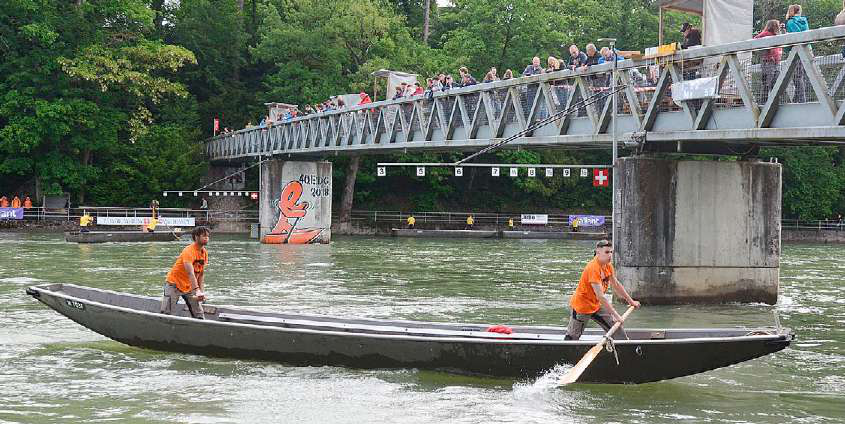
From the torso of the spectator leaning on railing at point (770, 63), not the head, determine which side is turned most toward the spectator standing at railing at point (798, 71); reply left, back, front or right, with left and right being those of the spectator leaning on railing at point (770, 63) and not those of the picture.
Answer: right

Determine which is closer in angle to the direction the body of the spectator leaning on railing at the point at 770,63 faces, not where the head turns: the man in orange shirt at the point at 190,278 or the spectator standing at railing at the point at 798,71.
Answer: the man in orange shirt

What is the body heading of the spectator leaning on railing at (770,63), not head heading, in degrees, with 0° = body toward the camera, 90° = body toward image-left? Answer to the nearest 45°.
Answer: approximately 45°

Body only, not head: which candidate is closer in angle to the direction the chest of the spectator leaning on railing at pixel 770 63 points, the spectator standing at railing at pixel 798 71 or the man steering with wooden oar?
the man steering with wooden oar

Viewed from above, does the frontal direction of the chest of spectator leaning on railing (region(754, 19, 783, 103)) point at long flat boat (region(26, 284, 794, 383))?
yes

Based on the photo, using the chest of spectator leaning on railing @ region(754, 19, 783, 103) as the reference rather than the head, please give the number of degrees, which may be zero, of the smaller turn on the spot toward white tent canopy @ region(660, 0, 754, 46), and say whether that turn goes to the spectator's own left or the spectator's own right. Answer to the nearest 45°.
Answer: approximately 90° to the spectator's own right

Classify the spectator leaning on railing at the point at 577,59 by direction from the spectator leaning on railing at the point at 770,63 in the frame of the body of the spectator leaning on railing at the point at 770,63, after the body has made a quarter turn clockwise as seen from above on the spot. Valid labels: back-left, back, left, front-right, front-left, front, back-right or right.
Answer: front
